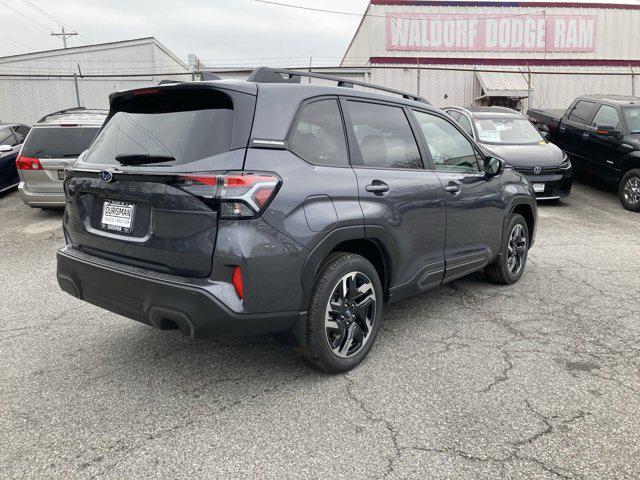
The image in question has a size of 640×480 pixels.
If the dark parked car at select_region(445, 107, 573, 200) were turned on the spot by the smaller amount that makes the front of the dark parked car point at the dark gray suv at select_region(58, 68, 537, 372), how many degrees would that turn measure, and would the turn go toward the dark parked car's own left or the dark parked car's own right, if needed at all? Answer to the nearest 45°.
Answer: approximately 45° to the dark parked car's own right

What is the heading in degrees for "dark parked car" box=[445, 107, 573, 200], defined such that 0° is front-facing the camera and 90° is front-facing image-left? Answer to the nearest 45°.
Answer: approximately 315°

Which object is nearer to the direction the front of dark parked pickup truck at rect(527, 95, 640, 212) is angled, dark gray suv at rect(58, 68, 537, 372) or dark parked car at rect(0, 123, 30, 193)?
the dark gray suv

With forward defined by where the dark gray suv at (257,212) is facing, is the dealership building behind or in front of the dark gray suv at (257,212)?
in front

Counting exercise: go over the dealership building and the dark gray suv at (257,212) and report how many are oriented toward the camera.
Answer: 1

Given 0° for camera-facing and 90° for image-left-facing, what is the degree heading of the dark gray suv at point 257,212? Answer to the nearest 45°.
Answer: approximately 225°

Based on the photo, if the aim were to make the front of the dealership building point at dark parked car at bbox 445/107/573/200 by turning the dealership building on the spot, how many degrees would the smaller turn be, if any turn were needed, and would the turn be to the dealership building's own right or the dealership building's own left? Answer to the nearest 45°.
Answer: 0° — it already faces it

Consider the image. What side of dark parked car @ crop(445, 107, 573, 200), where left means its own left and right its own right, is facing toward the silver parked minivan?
right

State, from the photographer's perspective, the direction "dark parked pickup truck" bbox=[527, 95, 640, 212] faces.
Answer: facing the viewer and to the right of the viewer
